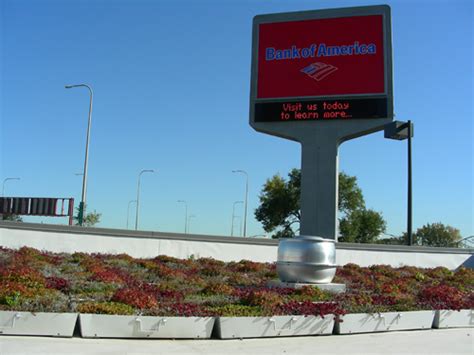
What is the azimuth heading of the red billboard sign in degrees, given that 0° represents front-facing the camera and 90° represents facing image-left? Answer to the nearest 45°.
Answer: approximately 0°

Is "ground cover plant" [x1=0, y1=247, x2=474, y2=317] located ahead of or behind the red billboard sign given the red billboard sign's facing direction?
ahead

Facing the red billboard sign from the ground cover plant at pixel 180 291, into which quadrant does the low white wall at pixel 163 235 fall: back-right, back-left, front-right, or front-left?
front-left
